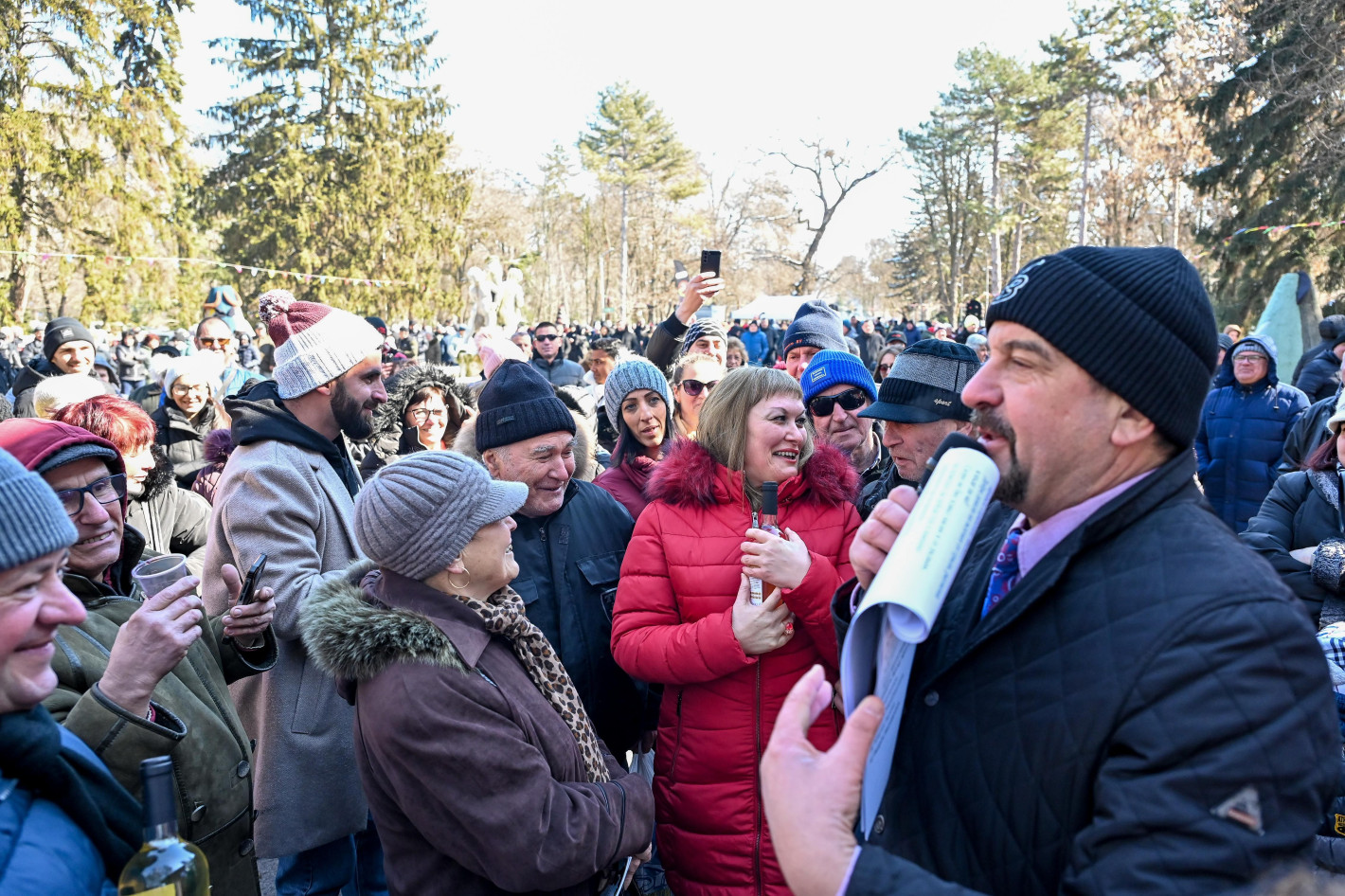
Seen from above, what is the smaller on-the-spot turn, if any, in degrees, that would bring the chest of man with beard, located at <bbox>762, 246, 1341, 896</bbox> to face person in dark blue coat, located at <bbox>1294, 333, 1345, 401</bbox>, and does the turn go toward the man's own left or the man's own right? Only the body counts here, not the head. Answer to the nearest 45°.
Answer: approximately 90° to the man's own right

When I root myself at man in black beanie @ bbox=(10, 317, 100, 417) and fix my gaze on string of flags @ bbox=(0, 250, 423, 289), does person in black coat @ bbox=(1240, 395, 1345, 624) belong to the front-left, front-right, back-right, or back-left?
back-right

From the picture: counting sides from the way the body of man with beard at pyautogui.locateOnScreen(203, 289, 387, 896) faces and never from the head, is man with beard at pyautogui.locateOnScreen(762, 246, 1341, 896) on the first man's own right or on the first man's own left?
on the first man's own right

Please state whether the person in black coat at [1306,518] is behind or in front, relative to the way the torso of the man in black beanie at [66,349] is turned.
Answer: in front

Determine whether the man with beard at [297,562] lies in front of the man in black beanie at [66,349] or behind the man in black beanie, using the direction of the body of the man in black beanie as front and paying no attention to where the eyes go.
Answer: in front

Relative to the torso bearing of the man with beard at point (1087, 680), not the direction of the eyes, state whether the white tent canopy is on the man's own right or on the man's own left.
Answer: on the man's own right

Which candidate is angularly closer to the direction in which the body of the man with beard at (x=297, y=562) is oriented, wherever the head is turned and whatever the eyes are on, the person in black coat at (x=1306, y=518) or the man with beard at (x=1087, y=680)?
the person in black coat

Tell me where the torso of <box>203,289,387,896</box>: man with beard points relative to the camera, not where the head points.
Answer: to the viewer's right

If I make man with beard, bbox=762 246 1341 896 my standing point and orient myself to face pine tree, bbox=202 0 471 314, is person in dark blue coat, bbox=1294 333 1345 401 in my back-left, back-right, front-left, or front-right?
front-right

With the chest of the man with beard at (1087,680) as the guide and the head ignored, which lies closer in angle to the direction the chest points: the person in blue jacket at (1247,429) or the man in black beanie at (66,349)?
the man in black beanie

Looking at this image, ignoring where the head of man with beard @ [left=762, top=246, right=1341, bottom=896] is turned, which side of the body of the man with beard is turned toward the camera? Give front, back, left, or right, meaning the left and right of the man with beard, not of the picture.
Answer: left

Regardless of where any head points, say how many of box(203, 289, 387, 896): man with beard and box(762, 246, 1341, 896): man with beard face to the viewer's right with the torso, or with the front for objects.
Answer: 1

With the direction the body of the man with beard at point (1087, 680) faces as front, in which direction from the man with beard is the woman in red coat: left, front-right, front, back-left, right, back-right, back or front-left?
front-right

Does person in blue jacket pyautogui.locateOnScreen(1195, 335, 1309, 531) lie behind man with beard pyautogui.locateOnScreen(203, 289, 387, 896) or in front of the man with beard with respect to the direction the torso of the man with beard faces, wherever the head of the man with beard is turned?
in front

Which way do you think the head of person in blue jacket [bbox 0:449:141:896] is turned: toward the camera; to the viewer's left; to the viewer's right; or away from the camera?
to the viewer's right

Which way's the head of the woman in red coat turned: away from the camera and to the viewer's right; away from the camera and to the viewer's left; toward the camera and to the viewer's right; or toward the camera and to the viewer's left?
toward the camera and to the viewer's right

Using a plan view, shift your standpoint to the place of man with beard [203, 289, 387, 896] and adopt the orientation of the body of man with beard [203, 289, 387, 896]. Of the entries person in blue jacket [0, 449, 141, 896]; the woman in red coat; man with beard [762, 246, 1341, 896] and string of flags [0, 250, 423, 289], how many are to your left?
1
